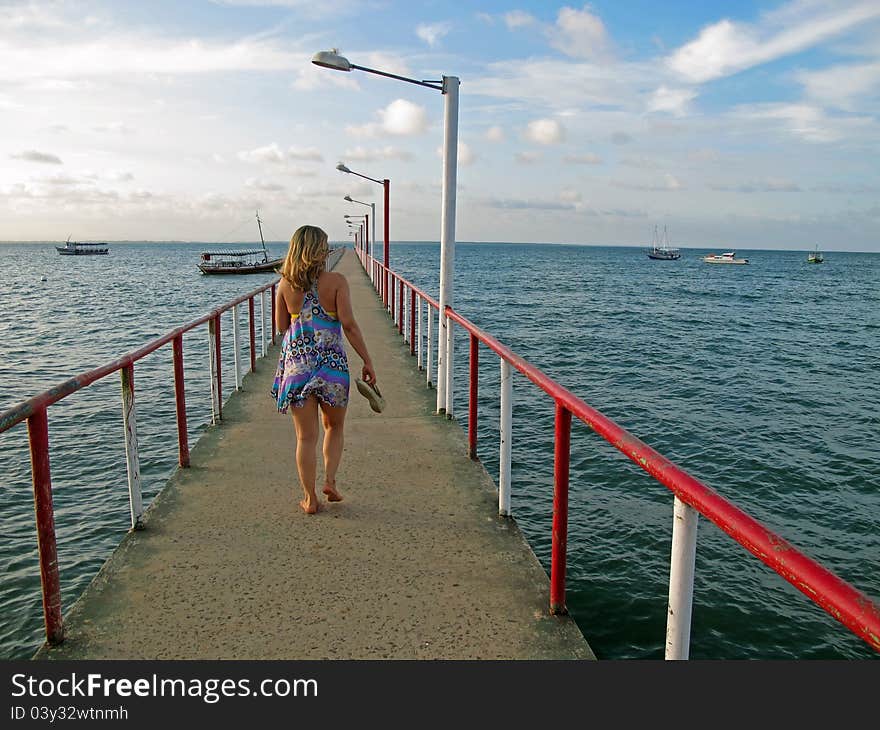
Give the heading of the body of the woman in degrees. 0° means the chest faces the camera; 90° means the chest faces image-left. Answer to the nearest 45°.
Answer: approximately 180°

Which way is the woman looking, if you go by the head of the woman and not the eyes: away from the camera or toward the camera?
away from the camera

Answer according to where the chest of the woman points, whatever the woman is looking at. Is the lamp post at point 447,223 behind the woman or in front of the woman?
in front
